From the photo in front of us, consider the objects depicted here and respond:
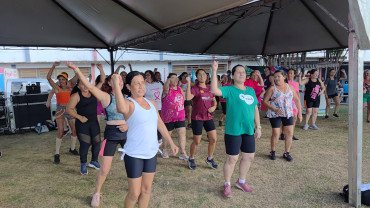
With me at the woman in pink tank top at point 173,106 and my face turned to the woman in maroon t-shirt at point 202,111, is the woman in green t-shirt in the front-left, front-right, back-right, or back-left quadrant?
front-right

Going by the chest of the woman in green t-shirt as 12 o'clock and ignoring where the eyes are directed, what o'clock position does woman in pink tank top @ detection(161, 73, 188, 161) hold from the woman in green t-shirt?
The woman in pink tank top is roughly at 6 o'clock from the woman in green t-shirt.

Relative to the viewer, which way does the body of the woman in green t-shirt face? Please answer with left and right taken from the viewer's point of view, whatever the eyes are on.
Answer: facing the viewer and to the right of the viewer

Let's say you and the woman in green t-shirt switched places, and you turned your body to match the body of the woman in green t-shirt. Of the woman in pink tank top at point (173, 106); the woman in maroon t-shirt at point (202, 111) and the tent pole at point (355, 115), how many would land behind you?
2

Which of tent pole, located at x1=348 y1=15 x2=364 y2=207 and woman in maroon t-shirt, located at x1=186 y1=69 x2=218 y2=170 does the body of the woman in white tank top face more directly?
the tent pole

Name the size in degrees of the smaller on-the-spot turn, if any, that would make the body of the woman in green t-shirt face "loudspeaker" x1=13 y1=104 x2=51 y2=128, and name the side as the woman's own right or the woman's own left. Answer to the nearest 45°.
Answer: approximately 180°

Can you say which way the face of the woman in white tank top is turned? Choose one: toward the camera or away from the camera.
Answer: toward the camera

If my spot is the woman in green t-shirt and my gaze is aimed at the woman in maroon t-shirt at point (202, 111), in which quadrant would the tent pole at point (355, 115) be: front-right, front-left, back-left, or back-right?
back-right

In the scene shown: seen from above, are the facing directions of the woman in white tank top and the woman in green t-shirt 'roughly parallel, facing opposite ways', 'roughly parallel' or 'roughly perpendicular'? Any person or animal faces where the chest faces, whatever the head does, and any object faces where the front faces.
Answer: roughly parallel

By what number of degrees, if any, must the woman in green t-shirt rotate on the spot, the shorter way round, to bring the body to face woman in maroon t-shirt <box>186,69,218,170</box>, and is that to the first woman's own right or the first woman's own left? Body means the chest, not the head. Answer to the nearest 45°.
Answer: approximately 180°

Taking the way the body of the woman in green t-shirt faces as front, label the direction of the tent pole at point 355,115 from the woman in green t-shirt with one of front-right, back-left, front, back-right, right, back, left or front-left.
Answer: front-left

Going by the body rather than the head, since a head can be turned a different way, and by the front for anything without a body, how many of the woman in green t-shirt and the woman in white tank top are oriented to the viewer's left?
0

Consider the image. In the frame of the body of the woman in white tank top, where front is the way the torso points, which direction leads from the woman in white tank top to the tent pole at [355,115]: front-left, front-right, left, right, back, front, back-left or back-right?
front-left

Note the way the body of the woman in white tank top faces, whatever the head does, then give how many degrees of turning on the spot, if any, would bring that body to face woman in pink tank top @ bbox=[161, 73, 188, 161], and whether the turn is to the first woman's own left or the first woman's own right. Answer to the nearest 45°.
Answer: approximately 135° to the first woman's own left

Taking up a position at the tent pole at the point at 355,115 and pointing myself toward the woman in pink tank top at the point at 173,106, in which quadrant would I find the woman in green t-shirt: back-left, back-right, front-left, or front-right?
front-left
